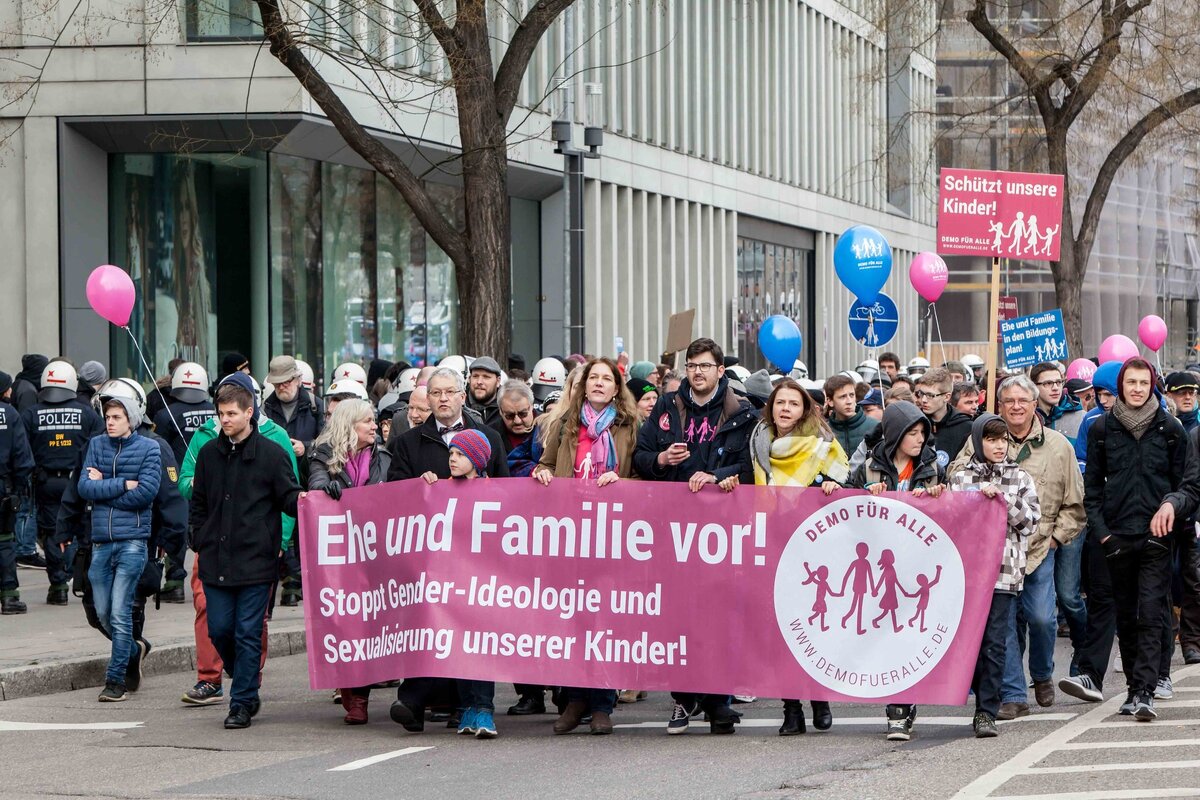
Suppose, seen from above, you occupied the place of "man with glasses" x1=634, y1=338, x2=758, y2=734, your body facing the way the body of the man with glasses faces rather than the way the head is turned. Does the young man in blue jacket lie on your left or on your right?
on your right

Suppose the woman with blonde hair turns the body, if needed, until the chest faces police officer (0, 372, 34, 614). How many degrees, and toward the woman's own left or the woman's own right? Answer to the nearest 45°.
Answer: approximately 180°

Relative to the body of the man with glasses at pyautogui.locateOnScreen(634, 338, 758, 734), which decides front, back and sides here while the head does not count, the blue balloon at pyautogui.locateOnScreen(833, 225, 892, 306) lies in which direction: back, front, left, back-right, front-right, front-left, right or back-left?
back

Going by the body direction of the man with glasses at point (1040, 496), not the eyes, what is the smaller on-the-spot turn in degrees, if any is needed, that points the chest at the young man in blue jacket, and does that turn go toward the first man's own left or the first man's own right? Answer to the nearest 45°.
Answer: approximately 90° to the first man's own right

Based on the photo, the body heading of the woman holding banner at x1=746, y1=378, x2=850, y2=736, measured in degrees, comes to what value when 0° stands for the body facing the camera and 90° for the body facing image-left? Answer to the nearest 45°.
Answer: approximately 0°

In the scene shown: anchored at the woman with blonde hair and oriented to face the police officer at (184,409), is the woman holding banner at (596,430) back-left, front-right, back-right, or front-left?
back-right

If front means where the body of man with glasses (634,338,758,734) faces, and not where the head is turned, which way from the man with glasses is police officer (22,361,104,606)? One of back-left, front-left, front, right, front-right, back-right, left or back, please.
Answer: back-right

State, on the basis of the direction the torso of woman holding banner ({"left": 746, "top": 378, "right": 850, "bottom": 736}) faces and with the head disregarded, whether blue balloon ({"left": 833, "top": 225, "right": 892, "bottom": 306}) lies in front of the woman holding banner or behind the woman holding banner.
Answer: behind

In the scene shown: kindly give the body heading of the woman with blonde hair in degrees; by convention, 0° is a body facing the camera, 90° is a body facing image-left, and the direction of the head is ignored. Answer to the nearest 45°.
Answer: approximately 315°
